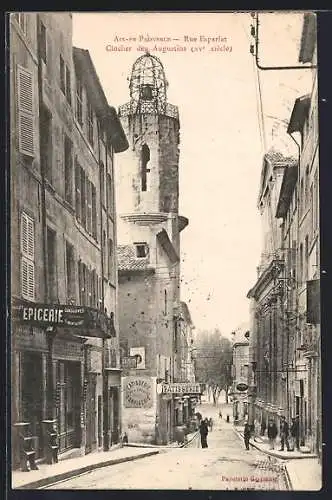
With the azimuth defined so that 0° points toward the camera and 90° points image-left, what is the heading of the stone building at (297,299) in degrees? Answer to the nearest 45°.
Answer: approximately 90°
